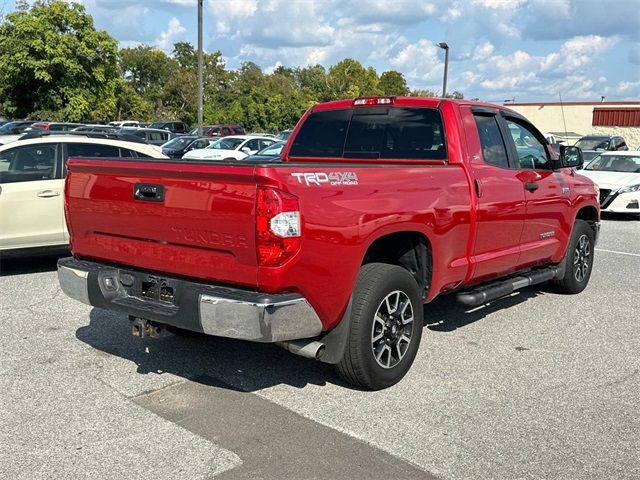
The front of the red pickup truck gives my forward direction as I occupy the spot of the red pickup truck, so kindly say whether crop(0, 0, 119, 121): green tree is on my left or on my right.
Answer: on my left

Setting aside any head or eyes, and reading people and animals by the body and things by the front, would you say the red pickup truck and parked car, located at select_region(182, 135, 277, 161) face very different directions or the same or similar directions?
very different directions

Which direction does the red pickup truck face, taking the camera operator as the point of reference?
facing away from the viewer and to the right of the viewer

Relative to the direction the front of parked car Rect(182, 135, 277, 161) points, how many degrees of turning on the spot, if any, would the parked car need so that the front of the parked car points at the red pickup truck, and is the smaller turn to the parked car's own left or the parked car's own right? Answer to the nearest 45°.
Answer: approximately 45° to the parked car's own left

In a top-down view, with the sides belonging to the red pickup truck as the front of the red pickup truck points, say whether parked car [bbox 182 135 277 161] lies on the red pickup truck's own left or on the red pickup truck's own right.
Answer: on the red pickup truck's own left

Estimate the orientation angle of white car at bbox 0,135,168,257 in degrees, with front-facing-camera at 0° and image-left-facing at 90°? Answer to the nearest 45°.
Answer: approximately 90°

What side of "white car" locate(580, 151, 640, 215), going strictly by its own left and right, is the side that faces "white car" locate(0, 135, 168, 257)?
front

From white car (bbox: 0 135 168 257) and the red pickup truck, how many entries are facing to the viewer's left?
1

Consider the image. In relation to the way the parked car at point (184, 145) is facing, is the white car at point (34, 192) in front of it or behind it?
in front
